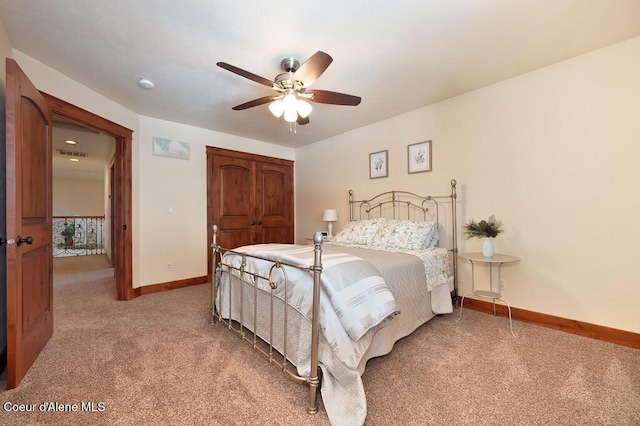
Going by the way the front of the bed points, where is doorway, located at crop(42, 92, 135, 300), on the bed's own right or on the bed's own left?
on the bed's own right

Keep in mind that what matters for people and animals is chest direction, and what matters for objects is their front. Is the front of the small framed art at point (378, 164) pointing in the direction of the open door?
yes

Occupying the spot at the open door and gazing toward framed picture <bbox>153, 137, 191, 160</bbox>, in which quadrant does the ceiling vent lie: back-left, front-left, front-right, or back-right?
front-left

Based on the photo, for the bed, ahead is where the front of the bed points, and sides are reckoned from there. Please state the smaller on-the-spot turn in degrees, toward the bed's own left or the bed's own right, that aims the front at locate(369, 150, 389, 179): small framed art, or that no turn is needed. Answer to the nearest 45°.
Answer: approximately 135° to the bed's own right

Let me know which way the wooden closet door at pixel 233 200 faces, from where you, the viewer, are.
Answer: facing the viewer and to the right of the viewer

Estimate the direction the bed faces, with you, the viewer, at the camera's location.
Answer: facing the viewer and to the left of the viewer

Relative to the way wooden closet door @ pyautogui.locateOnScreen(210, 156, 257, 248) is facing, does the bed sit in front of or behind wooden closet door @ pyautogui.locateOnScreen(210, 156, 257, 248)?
in front

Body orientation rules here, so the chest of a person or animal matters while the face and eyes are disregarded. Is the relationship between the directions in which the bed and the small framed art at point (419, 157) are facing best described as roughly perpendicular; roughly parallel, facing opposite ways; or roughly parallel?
roughly parallel

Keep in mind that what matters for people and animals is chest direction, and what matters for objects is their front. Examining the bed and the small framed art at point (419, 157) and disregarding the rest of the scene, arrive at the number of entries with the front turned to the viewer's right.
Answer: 0

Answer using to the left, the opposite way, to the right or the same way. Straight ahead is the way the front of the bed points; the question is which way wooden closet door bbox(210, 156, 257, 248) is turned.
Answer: to the left

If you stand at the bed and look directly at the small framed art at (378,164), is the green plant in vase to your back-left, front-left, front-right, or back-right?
front-right

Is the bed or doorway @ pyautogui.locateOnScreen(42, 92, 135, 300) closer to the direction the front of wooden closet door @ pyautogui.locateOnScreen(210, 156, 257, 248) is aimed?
the bed

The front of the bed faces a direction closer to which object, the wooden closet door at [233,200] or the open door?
the open door
